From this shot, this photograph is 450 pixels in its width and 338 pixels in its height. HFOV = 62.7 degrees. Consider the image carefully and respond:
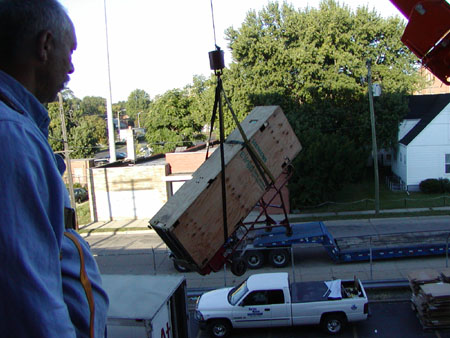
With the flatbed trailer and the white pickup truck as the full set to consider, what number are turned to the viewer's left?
1

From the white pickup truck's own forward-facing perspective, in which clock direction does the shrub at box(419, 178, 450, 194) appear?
The shrub is roughly at 4 o'clock from the white pickup truck.

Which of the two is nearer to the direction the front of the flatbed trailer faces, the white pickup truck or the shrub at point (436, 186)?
the shrub

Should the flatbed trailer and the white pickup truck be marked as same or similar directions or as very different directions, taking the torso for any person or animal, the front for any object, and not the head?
very different directions

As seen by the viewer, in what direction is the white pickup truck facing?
to the viewer's left

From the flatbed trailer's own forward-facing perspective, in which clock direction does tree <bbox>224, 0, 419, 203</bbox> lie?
The tree is roughly at 9 o'clock from the flatbed trailer.

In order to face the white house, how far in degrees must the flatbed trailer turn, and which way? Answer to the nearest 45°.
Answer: approximately 90° to its left

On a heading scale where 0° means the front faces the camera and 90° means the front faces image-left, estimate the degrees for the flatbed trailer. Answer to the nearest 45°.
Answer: approximately 270°

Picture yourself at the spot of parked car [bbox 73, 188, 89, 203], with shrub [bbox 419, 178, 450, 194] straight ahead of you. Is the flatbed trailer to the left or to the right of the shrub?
right

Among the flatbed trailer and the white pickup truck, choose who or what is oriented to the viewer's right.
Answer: the flatbed trailer
